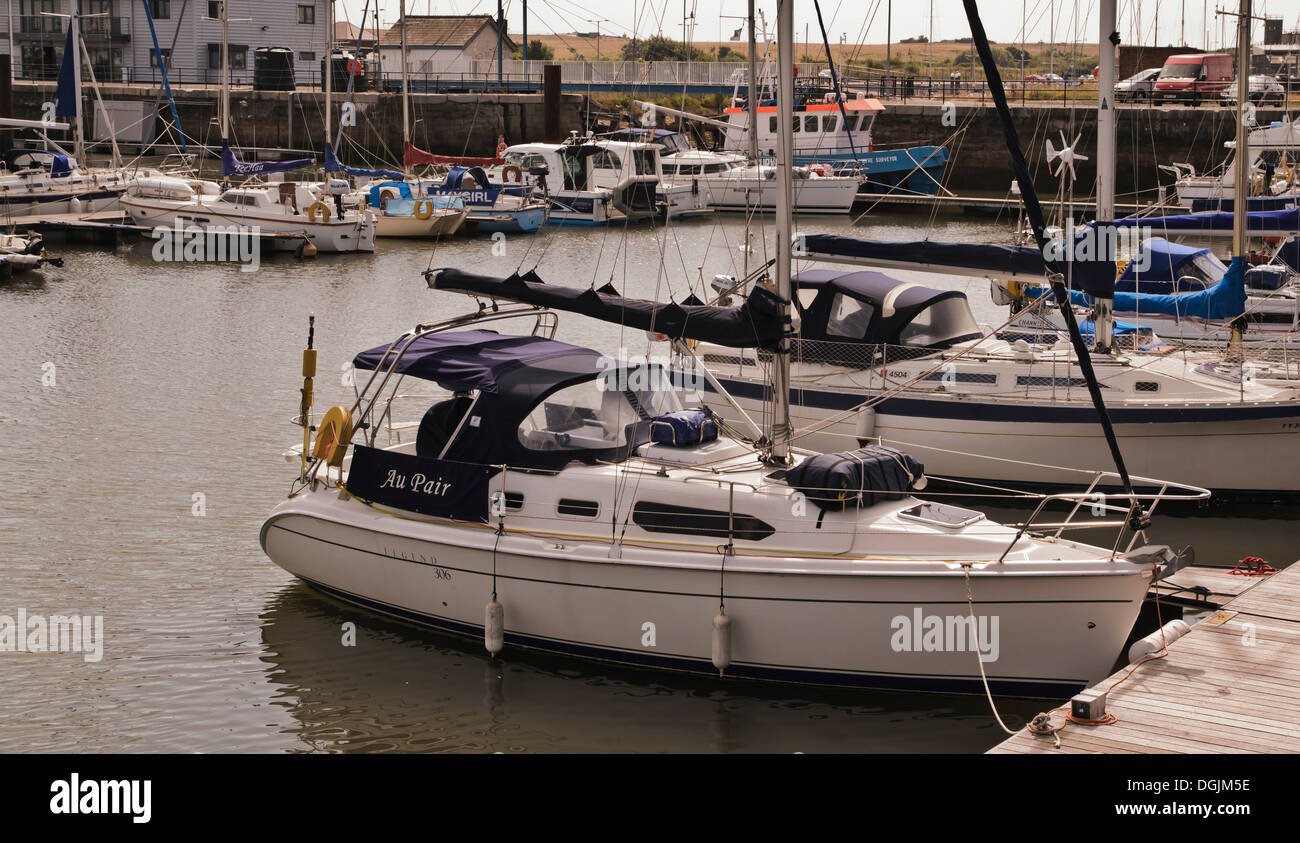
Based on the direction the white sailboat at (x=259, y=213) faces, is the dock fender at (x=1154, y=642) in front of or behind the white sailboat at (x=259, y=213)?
behind

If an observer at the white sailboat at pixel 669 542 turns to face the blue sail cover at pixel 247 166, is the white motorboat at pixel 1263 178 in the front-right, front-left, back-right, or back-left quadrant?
front-right

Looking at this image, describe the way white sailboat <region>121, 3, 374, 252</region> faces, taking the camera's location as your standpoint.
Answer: facing away from the viewer and to the left of the viewer

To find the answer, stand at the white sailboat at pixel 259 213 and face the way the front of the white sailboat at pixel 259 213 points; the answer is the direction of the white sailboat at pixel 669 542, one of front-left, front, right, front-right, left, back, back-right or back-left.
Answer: back-left

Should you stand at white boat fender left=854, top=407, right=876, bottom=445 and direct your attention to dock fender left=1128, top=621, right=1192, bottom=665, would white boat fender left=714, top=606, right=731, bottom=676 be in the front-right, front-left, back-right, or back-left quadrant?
front-right
